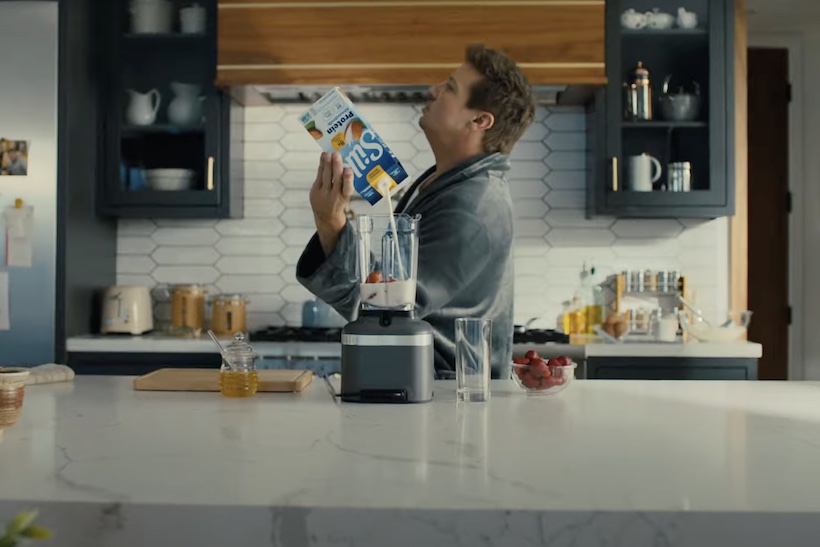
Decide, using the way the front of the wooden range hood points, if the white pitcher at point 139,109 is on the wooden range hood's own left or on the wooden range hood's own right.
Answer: on the wooden range hood's own right

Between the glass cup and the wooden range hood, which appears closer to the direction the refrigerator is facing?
the glass cup

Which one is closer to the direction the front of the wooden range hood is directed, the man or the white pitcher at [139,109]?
the man

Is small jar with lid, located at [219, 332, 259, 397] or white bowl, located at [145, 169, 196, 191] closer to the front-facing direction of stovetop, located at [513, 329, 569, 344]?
the small jar with lid

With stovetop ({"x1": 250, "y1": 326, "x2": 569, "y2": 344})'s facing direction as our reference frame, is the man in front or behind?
in front

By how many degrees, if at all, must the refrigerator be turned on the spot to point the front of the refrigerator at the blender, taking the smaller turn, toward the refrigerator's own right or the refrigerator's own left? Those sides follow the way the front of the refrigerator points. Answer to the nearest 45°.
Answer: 0° — it already faces it

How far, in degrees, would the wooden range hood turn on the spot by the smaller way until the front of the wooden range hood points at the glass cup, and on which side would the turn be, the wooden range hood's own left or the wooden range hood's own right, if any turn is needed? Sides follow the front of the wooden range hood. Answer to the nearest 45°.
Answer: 0° — it already faces it

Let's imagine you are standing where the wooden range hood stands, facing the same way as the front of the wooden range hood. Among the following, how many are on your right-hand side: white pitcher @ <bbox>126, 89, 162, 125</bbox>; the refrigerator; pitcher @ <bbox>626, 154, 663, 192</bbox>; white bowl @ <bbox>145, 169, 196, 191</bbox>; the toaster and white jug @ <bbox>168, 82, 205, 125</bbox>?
5

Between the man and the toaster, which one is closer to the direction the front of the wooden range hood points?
the man

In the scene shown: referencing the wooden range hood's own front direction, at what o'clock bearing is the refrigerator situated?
The refrigerator is roughly at 3 o'clock from the wooden range hood.
